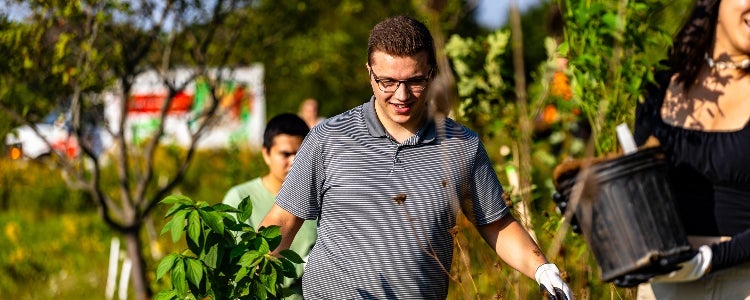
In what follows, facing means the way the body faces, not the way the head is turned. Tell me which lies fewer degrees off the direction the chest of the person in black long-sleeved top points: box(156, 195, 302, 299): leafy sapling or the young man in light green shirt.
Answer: the leafy sapling

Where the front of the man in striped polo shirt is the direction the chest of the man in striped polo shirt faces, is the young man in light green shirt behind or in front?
behind

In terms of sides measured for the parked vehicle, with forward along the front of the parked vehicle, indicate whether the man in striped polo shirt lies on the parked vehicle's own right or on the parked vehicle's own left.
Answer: on the parked vehicle's own left

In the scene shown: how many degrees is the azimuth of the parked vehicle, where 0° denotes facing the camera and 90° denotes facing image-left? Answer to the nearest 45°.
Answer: approximately 90°

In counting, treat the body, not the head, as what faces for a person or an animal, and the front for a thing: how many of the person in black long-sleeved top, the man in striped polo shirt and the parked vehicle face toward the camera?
2

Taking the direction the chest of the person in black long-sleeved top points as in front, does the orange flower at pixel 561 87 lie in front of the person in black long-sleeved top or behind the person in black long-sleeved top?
behind

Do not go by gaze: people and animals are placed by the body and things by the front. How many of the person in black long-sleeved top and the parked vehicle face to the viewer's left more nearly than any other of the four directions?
1

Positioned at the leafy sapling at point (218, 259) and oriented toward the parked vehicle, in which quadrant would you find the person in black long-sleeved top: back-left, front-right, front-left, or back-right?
back-right

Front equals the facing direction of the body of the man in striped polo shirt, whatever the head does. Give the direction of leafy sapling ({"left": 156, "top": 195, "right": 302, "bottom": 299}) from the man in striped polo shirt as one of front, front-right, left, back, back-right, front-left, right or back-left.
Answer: right

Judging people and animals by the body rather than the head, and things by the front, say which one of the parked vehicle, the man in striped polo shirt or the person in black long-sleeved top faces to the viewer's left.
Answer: the parked vehicle
